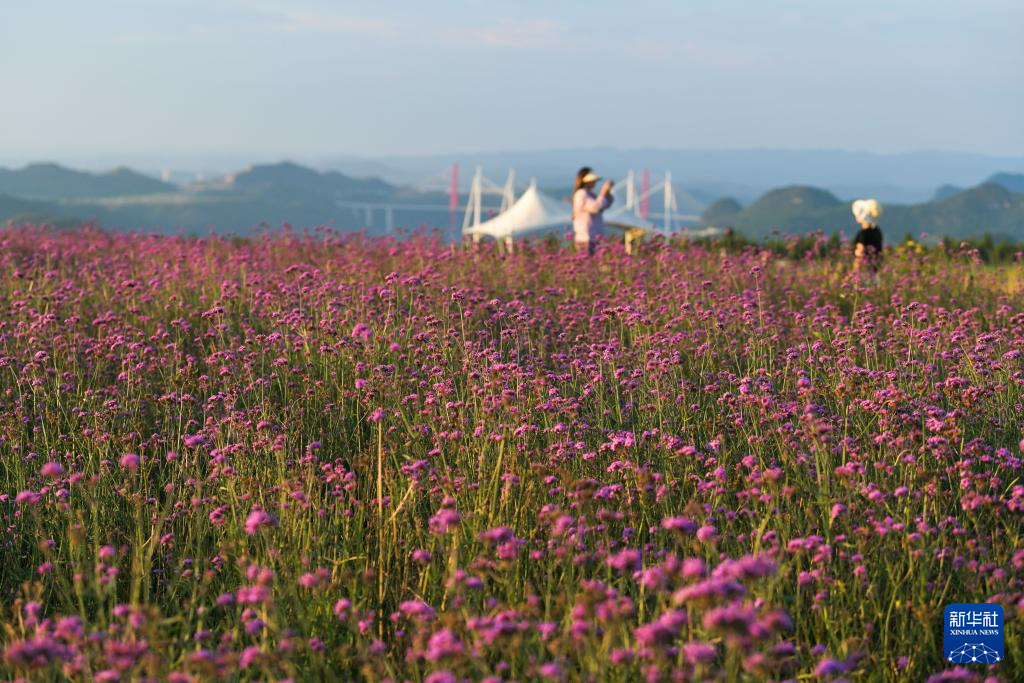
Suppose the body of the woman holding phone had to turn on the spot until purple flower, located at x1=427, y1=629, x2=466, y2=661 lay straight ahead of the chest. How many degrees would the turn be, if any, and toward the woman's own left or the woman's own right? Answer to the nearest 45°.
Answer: approximately 90° to the woman's own right

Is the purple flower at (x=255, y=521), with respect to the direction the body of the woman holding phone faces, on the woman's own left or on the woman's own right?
on the woman's own right

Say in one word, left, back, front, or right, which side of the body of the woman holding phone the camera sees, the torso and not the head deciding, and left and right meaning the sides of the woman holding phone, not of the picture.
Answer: right

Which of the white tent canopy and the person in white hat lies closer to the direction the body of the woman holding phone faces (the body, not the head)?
the person in white hat

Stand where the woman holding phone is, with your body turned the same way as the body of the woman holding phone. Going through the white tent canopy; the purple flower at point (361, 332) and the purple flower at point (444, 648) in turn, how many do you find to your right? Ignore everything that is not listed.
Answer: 2

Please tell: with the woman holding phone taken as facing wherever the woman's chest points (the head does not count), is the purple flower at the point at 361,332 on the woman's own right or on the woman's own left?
on the woman's own right

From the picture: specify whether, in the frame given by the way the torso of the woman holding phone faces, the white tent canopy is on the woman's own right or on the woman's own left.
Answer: on the woman's own left

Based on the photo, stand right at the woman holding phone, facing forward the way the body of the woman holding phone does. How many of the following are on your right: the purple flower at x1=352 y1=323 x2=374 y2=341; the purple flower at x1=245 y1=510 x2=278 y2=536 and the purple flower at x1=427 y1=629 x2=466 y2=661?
3
